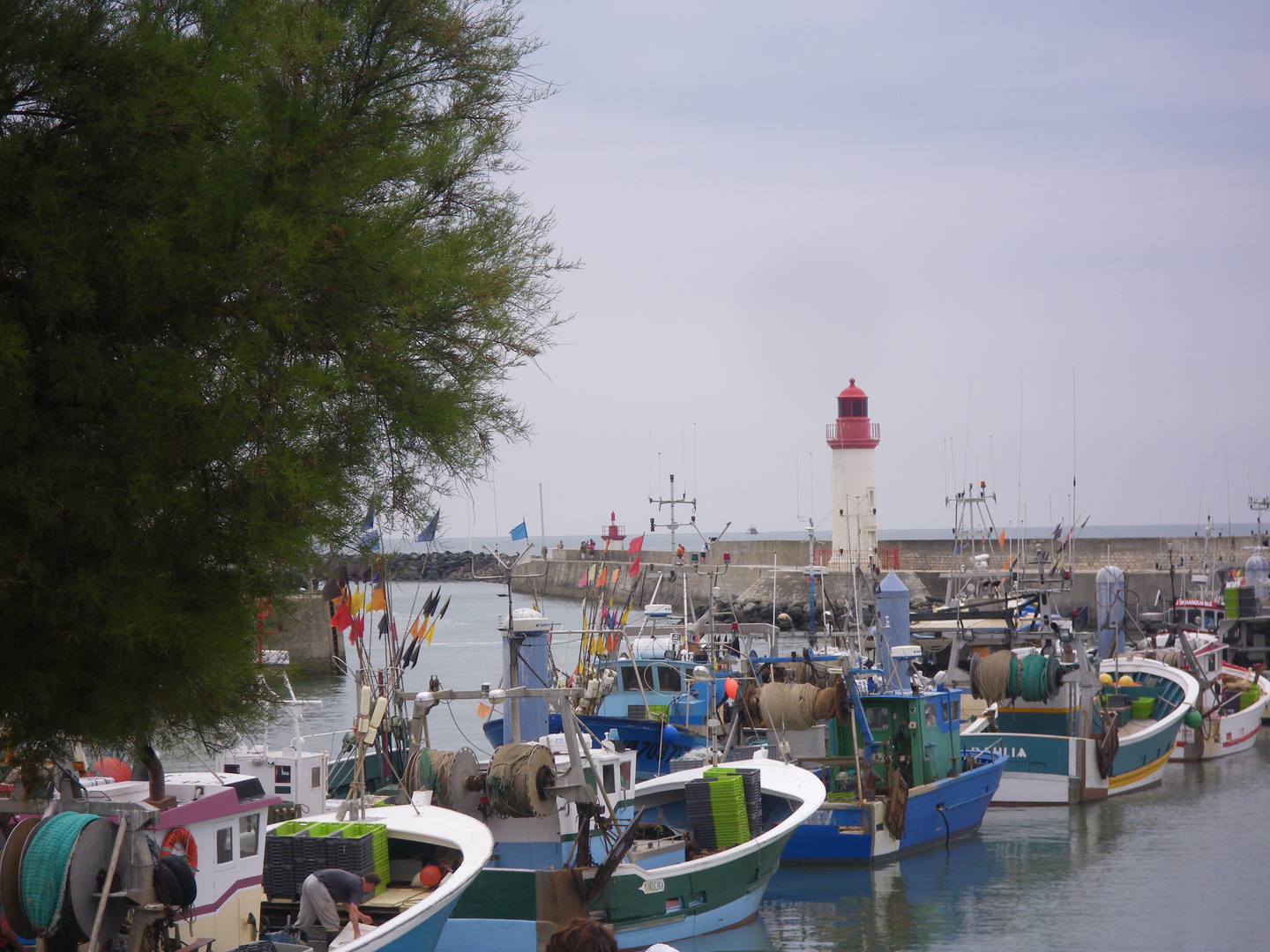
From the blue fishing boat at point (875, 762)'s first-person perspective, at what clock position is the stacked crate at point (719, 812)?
The stacked crate is roughly at 5 o'clock from the blue fishing boat.

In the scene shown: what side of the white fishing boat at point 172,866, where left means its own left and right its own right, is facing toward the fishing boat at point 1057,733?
front

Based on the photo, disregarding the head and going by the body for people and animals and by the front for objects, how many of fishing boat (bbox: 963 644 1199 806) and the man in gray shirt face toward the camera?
0

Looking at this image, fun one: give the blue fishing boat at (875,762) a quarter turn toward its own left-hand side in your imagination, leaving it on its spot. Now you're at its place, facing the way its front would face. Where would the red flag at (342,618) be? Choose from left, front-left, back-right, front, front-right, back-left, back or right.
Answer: left

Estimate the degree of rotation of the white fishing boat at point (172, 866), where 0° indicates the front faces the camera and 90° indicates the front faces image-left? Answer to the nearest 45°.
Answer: approximately 225°

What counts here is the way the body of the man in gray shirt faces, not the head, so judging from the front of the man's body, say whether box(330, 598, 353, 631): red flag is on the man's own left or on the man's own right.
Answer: on the man's own left

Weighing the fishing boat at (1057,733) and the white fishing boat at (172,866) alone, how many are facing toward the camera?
0

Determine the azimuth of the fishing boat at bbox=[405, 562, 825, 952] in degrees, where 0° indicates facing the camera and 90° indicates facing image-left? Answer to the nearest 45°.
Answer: approximately 225°

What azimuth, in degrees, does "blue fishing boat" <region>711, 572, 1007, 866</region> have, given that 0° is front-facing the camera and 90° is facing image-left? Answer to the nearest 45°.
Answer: approximately 225°

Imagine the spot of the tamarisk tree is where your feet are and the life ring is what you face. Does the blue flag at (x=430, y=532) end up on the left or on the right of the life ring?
right
